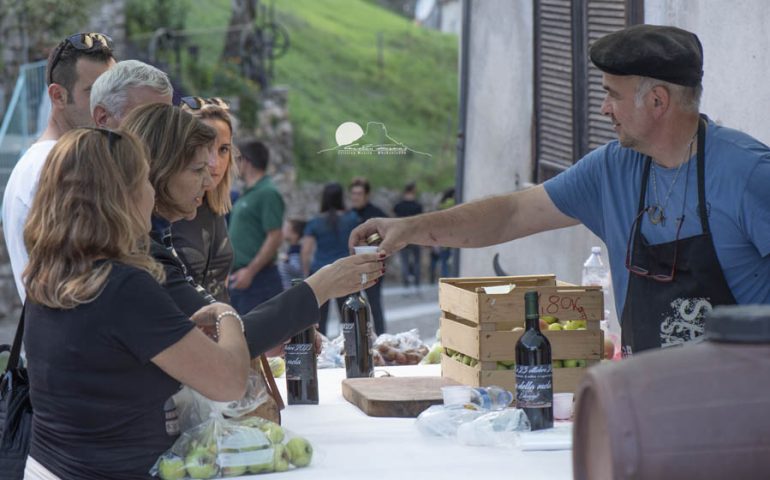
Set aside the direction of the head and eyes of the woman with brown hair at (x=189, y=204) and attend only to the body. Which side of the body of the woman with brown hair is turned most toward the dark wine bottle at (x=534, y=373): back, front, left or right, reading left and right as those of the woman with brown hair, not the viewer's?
front

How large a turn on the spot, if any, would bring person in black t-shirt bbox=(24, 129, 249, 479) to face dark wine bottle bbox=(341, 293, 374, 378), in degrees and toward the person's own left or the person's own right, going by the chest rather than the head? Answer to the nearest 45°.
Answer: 0° — they already face it

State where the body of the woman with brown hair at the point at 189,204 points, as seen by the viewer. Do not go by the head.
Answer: to the viewer's right

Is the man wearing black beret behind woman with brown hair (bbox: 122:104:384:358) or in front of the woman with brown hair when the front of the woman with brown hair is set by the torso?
in front

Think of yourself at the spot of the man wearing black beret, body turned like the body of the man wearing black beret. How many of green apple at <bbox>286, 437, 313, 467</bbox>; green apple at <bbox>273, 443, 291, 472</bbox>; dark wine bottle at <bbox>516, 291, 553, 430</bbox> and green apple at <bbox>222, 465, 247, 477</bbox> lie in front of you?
4

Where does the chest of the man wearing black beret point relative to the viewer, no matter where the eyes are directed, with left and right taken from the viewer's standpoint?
facing the viewer and to the left of the viewer

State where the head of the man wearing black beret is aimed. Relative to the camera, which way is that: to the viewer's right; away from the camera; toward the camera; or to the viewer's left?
to the viewer's left

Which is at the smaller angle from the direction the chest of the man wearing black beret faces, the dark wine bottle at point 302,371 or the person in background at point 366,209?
the dark wine bottle

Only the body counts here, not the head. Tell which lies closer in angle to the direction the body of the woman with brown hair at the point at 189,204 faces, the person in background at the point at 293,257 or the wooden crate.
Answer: the wooden crate

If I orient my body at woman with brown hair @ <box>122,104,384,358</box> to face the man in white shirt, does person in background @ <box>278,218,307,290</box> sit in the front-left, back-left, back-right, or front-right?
front-right

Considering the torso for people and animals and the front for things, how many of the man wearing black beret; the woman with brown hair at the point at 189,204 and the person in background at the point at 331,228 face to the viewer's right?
1

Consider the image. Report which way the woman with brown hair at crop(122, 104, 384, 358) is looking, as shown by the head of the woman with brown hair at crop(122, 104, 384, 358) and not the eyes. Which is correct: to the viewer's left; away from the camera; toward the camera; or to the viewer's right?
to the viewer's right
